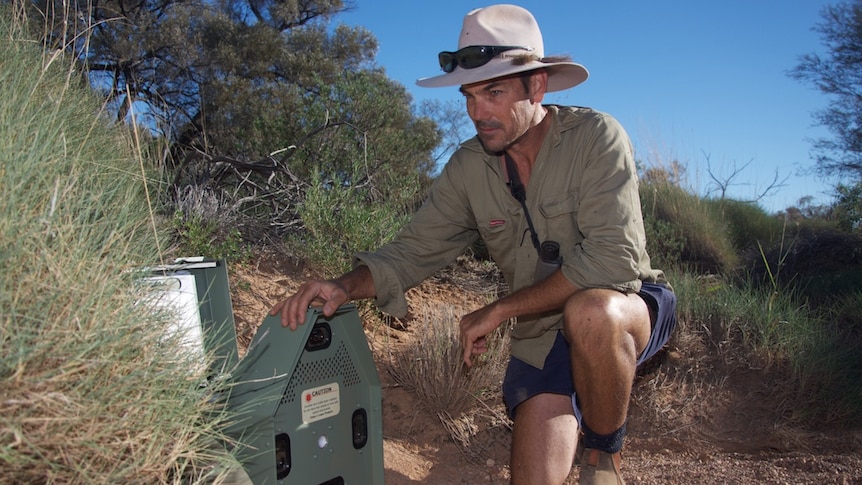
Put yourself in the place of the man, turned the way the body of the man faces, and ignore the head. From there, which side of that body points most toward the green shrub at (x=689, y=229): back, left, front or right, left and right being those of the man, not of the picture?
back

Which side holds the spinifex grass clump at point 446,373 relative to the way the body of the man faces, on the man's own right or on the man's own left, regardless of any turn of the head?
on the man's own right

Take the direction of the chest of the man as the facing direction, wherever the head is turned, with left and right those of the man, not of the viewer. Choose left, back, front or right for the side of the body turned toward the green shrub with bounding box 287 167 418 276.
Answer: right

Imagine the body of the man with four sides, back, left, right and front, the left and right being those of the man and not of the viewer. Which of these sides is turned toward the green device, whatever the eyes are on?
front

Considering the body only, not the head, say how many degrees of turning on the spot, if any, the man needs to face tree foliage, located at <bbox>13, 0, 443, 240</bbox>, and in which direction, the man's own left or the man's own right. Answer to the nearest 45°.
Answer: approximately 90° to the man's own right

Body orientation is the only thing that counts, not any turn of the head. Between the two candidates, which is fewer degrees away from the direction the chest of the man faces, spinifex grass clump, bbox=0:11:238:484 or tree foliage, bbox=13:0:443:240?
the spinifex grass clump

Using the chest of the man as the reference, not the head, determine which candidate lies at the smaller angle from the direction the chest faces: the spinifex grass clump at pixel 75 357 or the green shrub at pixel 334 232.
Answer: the spinifex grass clump

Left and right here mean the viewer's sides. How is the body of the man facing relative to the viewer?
facing the viewer and to the left of the viewer

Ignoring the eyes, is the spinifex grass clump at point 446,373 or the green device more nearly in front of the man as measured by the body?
the green device

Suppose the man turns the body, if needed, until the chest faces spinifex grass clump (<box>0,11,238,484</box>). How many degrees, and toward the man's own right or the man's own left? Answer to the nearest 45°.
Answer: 0° — they already face it
